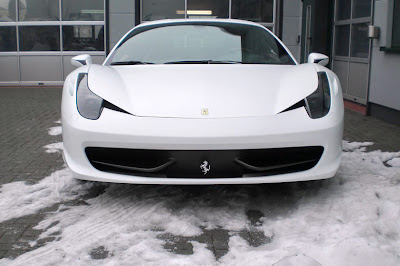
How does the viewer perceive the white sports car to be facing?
facing the viewer
